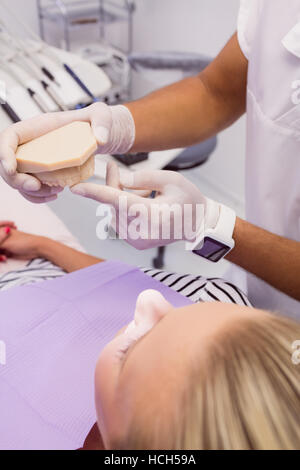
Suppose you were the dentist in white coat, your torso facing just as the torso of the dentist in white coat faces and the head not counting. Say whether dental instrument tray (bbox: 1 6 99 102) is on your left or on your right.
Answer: on your right

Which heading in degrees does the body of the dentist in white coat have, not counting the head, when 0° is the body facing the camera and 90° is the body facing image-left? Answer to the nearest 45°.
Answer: approximately 45°
